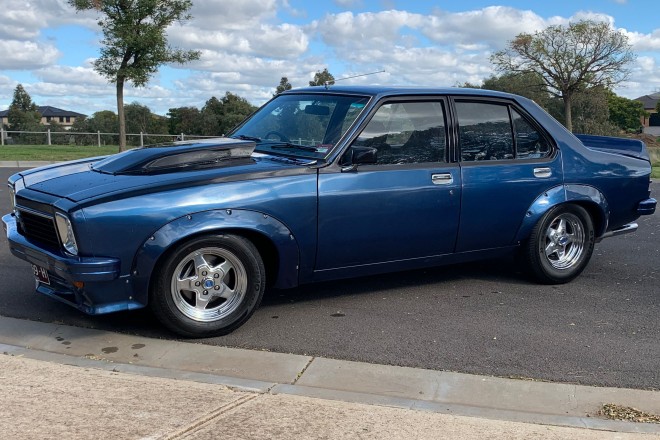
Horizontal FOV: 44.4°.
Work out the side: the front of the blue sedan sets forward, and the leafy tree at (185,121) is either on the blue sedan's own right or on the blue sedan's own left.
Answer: on the blue sedan's own right

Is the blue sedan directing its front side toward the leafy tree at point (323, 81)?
no

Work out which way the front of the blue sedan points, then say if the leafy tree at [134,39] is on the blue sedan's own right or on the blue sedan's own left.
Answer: on the blue sedan's own right

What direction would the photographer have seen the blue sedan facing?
facing the viewer and to the left of the viewer

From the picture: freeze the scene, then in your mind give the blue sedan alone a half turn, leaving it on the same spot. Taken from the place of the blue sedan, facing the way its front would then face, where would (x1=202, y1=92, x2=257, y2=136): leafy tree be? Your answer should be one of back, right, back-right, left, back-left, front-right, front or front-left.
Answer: front-left
